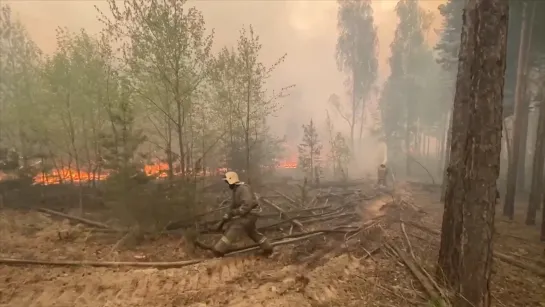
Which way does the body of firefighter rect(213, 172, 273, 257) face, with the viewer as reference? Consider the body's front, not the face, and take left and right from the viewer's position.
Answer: facing to the left of the viewer

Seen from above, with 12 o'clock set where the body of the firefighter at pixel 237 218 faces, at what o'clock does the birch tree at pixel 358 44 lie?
The birch tree is roughly at 4 o'clock from the firefighter.

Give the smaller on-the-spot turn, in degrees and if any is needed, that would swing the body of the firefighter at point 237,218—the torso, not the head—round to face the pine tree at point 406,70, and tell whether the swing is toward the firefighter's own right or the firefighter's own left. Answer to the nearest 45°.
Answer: approximately 135° to the firefighter's own right

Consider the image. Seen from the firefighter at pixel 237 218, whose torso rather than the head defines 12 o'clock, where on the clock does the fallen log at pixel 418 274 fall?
The fallen log is roughly at 7 o'clock from the firefighter.

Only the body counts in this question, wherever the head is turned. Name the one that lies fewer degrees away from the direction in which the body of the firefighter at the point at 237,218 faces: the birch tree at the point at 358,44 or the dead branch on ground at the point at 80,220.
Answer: the dead branch on ground

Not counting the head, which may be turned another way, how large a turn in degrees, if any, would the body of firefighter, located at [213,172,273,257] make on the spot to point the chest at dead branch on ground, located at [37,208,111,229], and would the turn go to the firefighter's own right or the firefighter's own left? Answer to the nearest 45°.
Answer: approximately 45° to the firefighter's own right
